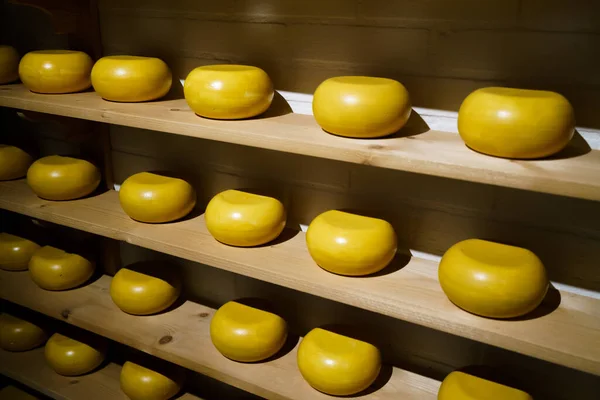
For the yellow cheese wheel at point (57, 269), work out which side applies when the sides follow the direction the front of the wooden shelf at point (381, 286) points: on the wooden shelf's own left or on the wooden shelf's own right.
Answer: on the wooden shelf's own right

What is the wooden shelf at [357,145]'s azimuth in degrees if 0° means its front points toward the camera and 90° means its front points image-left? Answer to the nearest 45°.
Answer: approximately 45°

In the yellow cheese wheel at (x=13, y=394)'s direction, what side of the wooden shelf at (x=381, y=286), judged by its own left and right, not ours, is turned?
right
